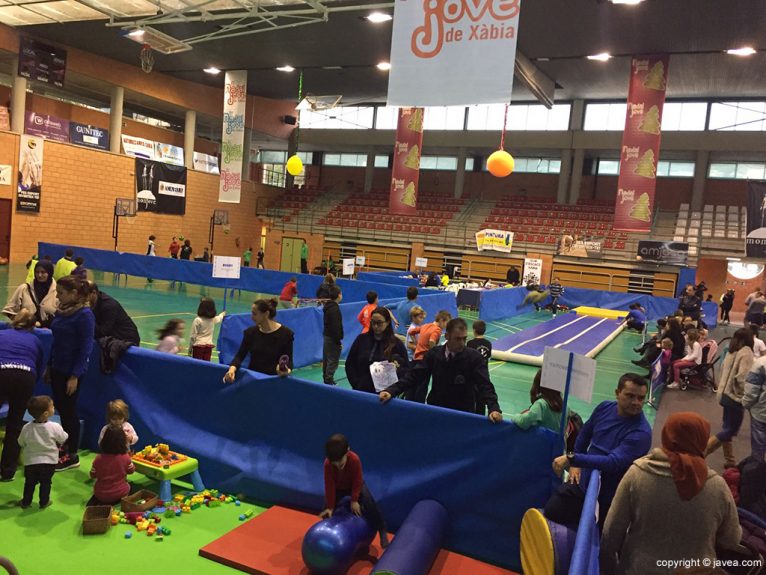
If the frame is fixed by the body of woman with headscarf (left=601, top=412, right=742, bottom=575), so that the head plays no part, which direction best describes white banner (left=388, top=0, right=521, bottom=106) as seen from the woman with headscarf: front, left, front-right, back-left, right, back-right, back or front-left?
front-left

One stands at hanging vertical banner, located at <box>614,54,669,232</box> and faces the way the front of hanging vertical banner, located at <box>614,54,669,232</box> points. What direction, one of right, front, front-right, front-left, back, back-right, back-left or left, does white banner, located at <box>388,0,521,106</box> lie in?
front

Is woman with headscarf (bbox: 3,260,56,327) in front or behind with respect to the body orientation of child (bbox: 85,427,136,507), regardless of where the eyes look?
in front

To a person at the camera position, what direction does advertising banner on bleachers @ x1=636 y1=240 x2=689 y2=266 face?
facing the viewer

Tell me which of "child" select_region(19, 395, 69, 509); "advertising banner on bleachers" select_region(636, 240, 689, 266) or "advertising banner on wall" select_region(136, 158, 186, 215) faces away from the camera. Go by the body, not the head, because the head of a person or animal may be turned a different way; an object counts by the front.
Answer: the child

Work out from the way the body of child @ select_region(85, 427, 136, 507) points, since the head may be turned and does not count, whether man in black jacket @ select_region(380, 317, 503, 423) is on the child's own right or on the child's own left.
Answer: on the child's own right

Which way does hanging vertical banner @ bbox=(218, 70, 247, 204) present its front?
toward the camera

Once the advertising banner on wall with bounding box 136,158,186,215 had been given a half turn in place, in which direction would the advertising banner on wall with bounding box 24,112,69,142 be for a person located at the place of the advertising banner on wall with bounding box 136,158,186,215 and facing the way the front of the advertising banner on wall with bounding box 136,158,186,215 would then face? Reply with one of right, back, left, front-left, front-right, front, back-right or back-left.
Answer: left

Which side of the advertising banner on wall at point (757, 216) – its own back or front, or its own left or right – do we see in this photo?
front

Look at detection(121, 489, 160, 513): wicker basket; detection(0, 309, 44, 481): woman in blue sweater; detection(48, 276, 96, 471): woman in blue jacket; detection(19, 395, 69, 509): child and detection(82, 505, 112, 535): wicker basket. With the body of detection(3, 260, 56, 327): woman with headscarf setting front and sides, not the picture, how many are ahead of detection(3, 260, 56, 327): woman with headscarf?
5

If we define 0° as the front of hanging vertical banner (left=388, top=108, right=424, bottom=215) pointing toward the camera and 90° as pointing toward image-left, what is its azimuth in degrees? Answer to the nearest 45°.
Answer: approximately 0°

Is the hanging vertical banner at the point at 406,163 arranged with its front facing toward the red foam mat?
yes

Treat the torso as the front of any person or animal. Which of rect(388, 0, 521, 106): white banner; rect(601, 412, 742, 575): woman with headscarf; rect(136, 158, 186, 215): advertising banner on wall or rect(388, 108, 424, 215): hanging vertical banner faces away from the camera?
the woman with headscarf

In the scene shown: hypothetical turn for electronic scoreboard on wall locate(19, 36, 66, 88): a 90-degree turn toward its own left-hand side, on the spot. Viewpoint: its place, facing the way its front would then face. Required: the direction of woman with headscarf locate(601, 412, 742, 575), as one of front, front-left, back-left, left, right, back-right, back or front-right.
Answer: back-right

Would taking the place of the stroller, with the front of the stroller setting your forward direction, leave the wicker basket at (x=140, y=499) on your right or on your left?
on your left

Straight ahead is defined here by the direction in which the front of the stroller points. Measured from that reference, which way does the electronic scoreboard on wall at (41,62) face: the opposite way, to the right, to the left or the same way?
the opposite way
